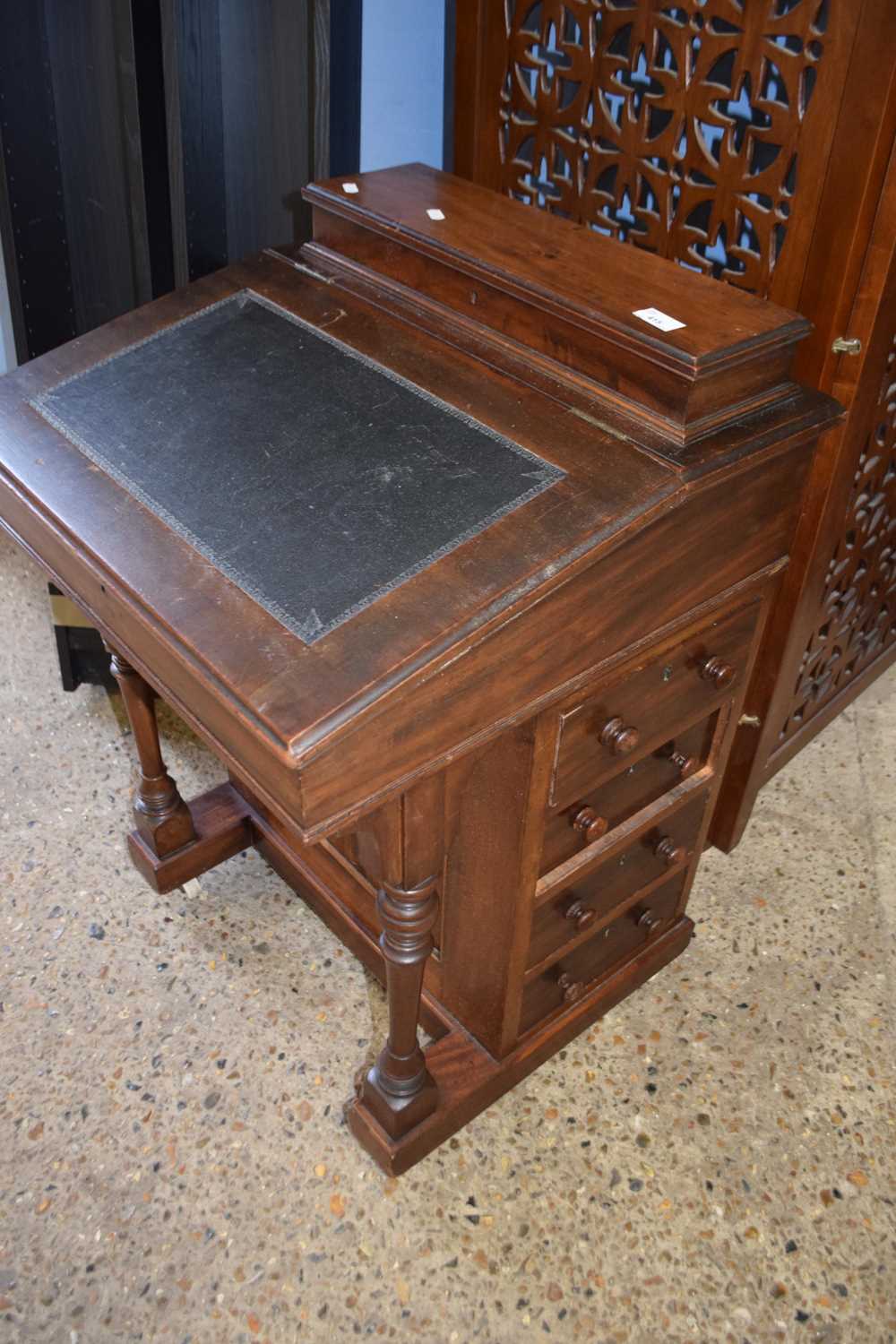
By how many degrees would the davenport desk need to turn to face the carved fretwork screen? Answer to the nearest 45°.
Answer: approximately 180°

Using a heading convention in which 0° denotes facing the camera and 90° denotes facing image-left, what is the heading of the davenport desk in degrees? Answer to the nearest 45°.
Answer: approximately 45°
